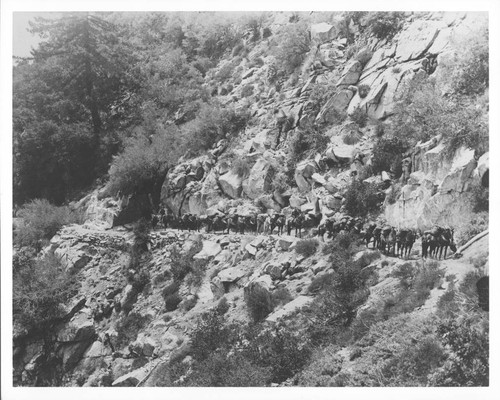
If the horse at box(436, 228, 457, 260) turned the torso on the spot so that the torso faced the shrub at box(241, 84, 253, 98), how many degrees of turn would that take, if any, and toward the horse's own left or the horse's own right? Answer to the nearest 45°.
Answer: approximately 180°

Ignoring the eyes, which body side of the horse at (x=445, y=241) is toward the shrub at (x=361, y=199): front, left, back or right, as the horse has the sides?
back

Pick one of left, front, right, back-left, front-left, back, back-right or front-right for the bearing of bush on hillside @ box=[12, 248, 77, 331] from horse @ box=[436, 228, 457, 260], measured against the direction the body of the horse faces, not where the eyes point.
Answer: back-right

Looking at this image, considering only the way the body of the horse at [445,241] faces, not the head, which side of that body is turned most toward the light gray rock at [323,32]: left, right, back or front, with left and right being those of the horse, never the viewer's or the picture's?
back
